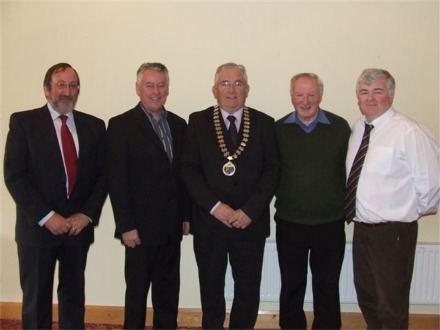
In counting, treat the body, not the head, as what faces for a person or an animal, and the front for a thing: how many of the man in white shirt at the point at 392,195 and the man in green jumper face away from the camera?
0

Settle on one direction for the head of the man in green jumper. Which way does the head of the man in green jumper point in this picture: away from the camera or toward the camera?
toward the camera

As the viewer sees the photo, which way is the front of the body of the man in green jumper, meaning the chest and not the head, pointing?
toward the camera

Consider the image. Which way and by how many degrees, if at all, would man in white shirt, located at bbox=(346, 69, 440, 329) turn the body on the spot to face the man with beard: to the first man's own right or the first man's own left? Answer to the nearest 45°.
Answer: approximately 45° to the first man's own right

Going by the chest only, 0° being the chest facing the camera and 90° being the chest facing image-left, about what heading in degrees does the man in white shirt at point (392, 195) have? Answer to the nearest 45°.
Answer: approximately 45°

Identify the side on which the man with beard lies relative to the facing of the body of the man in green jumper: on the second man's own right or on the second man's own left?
on the second man's own right
